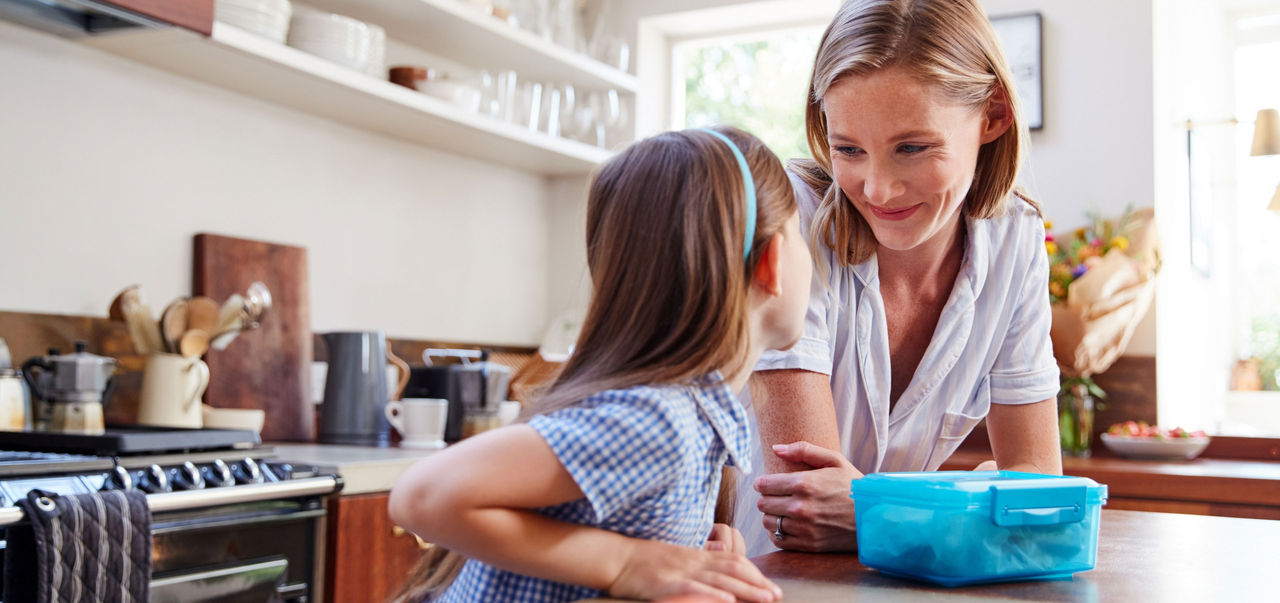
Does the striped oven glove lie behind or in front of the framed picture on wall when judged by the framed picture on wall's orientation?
in front

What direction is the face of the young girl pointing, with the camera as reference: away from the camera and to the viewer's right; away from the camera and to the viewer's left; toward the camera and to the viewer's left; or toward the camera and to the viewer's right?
away from the camera and to the viewer's right

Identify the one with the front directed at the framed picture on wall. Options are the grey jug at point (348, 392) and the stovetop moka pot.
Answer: the stovetop moka pot

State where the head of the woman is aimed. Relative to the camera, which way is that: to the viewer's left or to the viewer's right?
to the viewer's left

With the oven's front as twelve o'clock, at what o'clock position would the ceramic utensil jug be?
The ceramic utensil jug is roughly at 7 o'clock from the oven.

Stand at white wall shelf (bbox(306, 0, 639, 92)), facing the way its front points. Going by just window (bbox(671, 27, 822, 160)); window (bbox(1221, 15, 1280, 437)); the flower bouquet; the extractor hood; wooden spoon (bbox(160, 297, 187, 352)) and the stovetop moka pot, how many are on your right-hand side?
3
